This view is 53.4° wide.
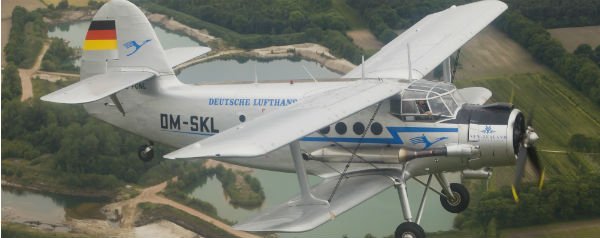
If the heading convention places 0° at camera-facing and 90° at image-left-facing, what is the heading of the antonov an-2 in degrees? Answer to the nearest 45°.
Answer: approximately 315°
